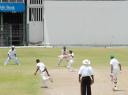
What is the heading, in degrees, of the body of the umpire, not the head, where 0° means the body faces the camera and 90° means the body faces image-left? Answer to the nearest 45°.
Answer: approximately 180°
